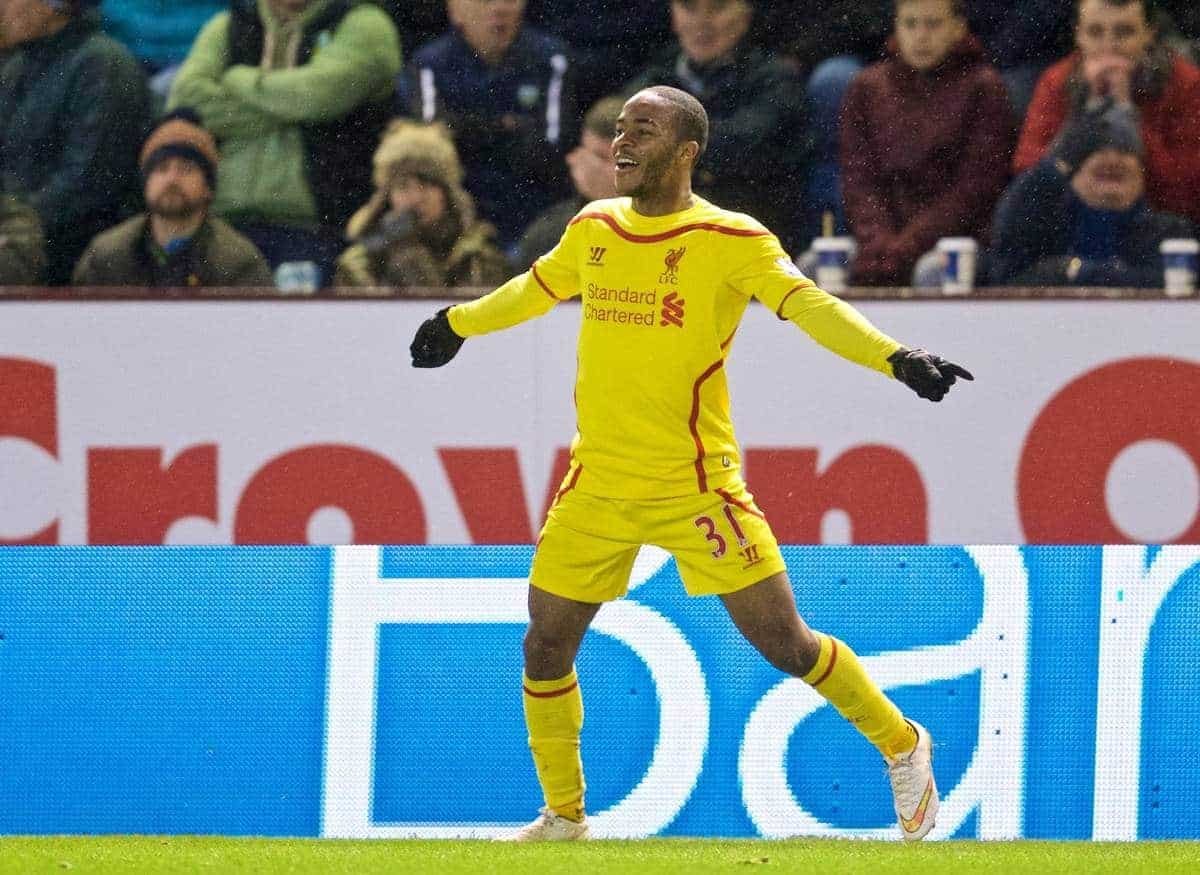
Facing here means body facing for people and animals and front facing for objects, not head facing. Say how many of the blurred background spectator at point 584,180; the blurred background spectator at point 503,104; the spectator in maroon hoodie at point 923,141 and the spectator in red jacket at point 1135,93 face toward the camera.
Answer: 4

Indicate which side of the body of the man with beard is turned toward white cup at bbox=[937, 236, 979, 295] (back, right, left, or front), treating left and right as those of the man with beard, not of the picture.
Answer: left

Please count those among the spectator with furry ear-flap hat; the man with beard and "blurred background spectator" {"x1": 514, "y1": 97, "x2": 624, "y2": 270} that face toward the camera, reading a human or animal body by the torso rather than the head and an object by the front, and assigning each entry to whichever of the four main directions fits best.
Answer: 3

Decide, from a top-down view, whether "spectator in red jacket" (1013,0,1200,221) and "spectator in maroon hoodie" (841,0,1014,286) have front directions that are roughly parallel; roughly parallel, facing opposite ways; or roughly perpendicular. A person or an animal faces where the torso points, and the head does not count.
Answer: roughly parallel

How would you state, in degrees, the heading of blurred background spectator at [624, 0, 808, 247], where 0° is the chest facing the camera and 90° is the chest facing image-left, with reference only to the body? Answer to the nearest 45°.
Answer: approximately 45°

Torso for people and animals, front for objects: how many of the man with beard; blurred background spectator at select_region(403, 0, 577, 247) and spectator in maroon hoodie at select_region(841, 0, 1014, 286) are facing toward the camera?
3

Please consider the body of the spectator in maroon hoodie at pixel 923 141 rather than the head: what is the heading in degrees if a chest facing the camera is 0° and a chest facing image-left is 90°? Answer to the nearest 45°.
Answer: approximately 0°

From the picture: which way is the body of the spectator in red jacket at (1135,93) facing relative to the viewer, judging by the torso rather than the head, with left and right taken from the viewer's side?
facing the viewer

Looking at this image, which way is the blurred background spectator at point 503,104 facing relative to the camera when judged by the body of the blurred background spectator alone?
toward the camera

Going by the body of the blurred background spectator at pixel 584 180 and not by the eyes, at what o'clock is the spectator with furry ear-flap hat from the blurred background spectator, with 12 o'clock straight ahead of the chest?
The spectator with furry ear-flap hat is roughly at 3 o'clock from the blurred background spectator.

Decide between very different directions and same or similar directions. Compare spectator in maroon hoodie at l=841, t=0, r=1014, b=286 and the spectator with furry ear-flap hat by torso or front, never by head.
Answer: same or similar directions

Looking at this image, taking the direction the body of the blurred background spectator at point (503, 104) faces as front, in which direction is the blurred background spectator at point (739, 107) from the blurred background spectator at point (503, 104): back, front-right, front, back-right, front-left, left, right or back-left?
left

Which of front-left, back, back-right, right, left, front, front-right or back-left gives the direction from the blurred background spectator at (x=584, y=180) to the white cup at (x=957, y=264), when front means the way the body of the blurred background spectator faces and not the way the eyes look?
left

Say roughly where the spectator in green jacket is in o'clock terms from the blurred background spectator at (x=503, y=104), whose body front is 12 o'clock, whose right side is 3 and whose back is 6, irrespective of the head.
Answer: The spectator in green jacket is roughly at 3 o'clock from the blurred background spectator.

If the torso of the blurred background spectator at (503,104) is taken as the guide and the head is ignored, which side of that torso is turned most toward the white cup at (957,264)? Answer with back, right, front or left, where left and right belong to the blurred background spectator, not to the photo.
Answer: left

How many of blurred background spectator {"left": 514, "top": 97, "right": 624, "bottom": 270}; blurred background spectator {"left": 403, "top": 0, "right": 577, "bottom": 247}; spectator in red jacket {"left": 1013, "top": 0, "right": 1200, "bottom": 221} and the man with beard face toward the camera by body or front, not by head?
4
